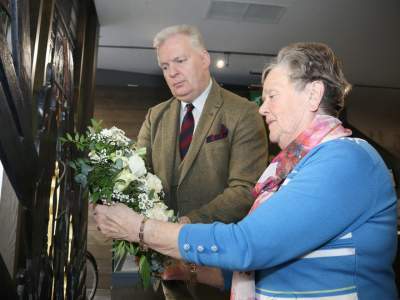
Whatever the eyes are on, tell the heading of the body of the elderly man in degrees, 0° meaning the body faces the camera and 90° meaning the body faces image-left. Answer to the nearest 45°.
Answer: approximately 45°

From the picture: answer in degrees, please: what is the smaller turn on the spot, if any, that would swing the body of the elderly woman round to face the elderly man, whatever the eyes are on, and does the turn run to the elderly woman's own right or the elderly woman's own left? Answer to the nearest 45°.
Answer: approximately 90° to the elderly woman's own right

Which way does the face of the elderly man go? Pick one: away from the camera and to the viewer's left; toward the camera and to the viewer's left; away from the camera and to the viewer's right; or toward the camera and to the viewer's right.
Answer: toward the camera and to the viewer's left

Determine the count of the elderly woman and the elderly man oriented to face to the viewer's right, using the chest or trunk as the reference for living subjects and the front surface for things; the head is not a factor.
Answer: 0

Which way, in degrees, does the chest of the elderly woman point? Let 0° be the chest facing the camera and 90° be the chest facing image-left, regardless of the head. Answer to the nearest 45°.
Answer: approximately 90°

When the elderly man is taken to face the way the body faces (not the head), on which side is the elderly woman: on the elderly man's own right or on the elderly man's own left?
on the elderly man's own left

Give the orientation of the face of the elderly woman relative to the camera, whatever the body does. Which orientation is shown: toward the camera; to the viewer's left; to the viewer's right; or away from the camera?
to the viewer's left
